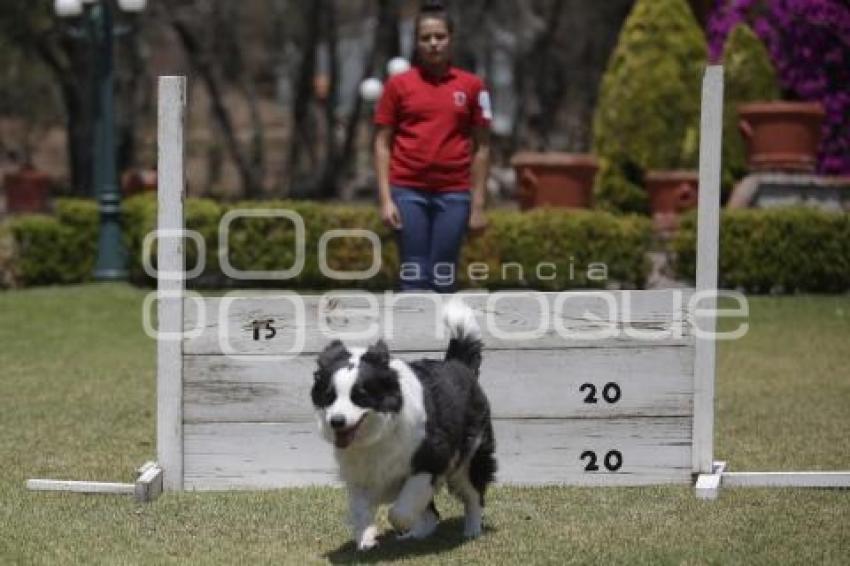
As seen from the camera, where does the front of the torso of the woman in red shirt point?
toward the camera

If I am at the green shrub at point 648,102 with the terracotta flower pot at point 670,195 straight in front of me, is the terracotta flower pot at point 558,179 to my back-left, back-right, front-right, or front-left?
front-right

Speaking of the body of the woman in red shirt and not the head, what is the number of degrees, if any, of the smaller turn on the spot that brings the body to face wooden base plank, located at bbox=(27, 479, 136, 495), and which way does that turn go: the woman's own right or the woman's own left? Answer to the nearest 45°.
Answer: approximately 45° to the woman's own right

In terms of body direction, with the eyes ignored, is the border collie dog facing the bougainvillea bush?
no

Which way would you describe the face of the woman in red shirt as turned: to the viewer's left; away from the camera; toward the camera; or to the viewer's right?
toward the camera

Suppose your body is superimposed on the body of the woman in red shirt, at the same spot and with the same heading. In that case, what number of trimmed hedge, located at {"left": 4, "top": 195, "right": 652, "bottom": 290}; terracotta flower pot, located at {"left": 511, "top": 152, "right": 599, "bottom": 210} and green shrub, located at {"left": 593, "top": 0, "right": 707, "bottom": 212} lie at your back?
3

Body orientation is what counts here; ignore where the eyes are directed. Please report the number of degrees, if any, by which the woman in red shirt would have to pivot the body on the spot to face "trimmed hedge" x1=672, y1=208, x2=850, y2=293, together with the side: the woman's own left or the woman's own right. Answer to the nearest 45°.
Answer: approximately 135° to the woman's own left

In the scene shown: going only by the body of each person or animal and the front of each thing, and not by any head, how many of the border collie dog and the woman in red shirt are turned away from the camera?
0

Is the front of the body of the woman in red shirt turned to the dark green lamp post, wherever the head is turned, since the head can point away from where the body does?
no

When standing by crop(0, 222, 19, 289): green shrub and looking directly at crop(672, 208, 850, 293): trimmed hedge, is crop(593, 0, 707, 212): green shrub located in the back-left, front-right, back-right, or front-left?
front-left

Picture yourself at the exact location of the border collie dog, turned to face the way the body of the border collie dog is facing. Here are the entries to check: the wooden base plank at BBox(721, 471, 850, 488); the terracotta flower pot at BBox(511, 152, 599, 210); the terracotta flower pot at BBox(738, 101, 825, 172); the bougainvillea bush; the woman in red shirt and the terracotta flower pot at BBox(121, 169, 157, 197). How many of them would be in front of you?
0

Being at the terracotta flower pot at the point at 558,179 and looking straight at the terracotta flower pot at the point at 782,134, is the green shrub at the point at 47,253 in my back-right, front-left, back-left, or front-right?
back-right

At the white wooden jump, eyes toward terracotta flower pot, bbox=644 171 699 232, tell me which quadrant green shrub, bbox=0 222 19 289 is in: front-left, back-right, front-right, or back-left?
front-left

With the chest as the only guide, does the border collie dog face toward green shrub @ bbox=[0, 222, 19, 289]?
no

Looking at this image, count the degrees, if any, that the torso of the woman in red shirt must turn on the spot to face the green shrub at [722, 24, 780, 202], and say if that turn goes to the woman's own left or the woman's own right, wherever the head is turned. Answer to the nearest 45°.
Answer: approximately 180°

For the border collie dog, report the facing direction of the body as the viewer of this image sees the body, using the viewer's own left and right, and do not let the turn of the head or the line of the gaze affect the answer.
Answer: facing the viewer and to the left of the viewer

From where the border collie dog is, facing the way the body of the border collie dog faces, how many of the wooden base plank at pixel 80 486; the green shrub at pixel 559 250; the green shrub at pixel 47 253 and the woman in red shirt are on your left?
0

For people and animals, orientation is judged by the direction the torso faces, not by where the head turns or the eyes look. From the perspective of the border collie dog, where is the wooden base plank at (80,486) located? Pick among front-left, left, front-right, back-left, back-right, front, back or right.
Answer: right
